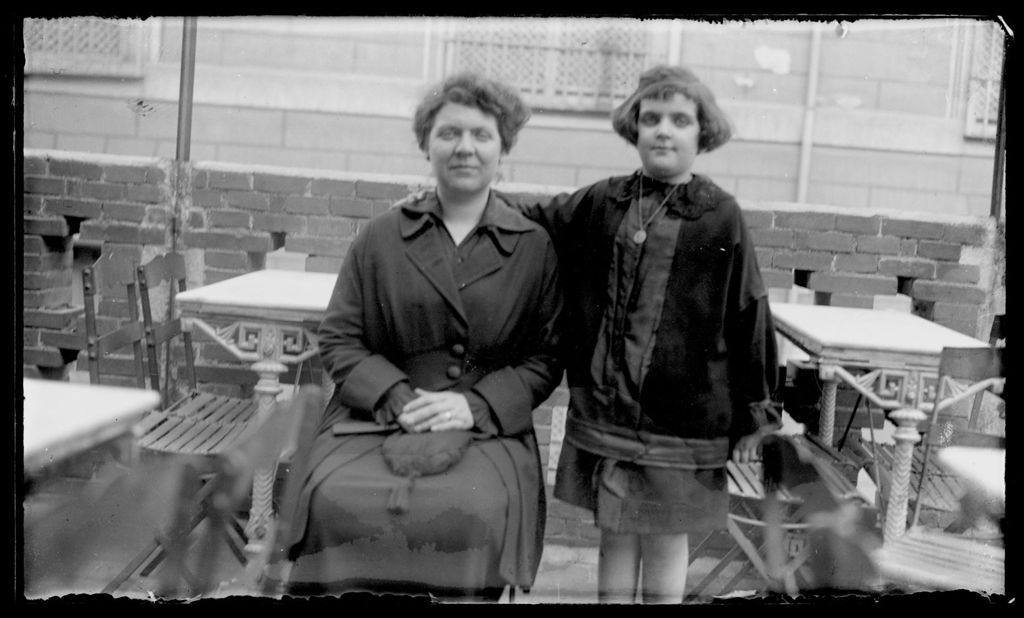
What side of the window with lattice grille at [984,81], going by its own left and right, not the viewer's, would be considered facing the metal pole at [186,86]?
right

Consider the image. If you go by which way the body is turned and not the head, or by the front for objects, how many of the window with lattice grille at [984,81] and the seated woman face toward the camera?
2

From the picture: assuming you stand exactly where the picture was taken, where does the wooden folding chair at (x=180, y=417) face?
facing the viewer and to the right of the viewer

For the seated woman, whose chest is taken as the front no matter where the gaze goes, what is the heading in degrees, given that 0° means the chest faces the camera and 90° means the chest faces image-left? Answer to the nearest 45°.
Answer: approximately 0°

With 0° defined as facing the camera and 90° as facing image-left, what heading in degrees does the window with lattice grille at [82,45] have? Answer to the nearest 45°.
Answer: approximately 0°

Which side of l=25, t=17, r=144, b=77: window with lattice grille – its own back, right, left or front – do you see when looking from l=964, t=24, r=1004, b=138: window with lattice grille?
left

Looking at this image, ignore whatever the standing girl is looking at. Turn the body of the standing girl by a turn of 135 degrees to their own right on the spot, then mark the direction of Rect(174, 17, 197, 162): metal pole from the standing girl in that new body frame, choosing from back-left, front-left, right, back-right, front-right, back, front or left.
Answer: front-left

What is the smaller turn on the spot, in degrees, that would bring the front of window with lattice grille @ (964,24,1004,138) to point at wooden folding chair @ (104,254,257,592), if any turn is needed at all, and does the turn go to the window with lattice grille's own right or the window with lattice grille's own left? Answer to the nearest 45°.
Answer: approximately 90° to the window with lattice grille's own right
